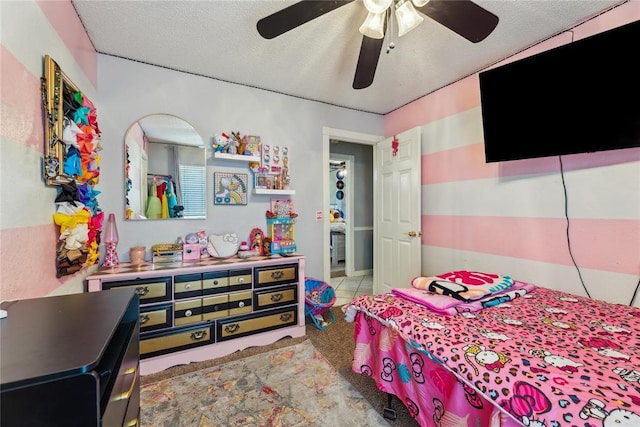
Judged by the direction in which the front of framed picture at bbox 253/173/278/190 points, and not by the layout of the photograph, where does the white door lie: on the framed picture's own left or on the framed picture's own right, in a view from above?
on the framed picture's own left

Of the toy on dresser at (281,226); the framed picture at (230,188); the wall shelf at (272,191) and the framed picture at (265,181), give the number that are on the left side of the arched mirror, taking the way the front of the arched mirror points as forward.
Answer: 4

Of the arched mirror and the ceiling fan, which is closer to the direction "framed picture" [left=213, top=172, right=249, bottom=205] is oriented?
the ceiling fan

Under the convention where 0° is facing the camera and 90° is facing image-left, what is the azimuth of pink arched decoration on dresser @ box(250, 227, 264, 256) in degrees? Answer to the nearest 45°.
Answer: approximately 0°

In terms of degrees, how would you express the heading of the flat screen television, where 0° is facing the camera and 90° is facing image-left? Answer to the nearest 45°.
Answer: approximately 45°

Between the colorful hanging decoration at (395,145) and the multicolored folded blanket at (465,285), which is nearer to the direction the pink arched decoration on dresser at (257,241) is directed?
the multicolored folded blanket

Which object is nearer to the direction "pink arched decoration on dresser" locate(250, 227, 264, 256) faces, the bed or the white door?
the bed

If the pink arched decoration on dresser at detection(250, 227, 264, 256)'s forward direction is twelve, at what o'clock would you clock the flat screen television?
The flat screen television is roughly at 10 o'clock from the pink arched decoration on dresser.
